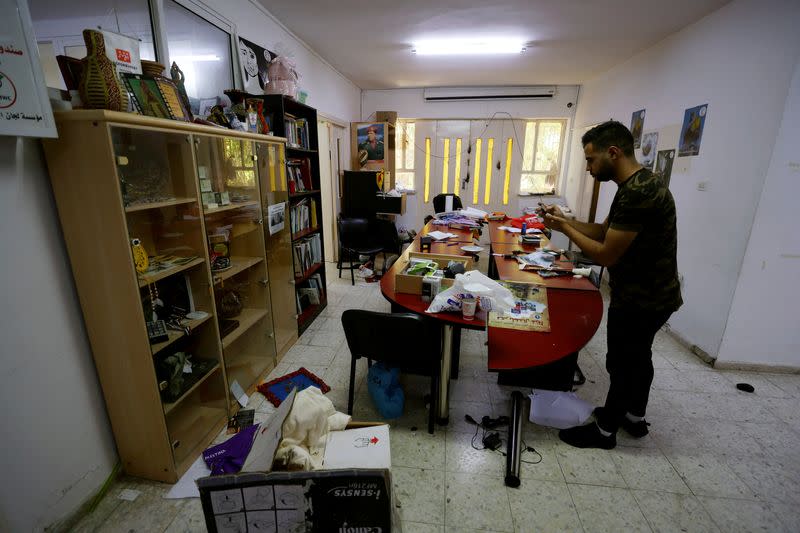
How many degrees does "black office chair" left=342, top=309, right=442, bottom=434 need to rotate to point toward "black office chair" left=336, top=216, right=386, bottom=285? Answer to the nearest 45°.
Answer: approximately 45° to its left

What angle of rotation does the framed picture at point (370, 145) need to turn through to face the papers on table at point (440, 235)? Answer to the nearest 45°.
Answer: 0° — it already faces it

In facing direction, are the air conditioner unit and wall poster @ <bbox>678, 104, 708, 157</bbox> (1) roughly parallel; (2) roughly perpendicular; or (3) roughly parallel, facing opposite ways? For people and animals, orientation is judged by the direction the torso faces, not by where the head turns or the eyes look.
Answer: roughly perpendicular

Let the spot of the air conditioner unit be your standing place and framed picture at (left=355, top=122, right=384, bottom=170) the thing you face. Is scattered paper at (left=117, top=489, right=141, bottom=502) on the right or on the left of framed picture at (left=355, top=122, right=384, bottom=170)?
left

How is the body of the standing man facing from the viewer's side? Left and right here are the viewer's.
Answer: facing to the left of the viewer

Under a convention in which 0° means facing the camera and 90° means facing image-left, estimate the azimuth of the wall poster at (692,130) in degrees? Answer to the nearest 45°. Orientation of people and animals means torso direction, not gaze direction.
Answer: approximately 45°

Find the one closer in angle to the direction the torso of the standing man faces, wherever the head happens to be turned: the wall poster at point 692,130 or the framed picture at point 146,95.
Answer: the framed picture

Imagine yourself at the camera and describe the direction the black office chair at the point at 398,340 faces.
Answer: facing away from the viewer and to the right of the viewer

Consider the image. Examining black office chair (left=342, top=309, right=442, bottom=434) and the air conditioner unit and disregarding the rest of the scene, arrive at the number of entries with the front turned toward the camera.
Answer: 1

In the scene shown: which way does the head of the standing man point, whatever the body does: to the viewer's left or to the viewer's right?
to the viewer's left

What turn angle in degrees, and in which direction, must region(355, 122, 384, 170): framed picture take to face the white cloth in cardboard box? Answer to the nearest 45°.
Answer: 0° — it already faces it

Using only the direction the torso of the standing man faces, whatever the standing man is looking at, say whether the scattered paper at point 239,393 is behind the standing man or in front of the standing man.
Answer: in front

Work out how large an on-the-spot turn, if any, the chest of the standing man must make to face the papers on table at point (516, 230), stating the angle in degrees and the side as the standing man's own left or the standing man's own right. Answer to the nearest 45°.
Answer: approximately 45° to the standing man's own right

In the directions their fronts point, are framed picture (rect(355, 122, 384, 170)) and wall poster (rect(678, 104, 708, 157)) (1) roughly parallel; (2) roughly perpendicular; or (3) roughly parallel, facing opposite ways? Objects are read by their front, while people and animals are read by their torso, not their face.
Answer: roughly perpendicular
